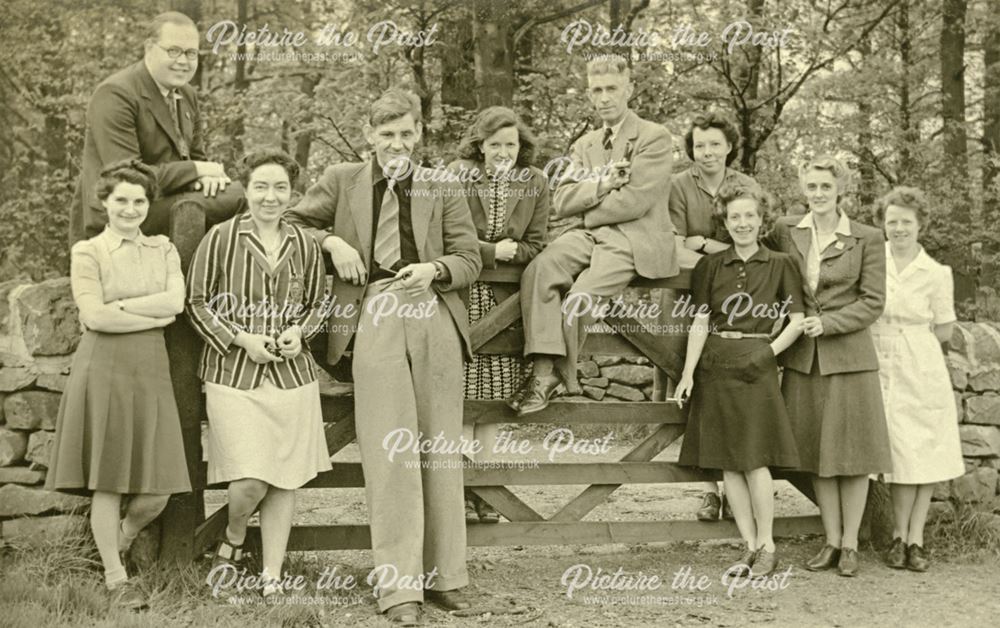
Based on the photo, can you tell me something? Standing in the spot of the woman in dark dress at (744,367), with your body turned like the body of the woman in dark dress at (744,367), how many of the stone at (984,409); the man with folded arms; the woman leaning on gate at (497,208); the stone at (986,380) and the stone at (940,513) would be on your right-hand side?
2

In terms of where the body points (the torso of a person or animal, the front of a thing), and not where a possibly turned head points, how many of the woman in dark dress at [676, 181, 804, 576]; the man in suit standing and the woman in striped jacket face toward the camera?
3

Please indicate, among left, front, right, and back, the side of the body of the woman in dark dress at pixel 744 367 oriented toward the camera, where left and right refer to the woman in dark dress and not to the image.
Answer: front

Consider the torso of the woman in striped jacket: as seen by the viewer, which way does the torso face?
toward the camera

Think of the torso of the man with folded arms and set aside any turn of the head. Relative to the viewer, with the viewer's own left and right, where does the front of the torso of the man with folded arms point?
facing the viewer and to the left of the viewer

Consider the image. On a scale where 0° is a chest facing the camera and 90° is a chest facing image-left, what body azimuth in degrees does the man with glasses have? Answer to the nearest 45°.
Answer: approximately 315°

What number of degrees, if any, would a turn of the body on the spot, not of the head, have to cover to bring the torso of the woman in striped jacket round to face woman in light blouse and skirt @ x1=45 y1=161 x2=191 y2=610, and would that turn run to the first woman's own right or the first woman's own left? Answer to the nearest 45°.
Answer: approximately 90° to the first woman's own right

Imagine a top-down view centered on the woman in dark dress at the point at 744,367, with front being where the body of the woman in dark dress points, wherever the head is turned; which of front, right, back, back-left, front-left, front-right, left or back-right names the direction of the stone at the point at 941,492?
back-left

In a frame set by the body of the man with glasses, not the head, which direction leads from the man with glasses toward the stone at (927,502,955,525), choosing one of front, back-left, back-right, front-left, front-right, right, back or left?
front-left

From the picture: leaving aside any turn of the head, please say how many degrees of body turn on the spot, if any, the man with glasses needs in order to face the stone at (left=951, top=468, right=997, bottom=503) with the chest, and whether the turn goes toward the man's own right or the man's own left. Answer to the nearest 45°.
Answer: approximately 45° to the man's own left

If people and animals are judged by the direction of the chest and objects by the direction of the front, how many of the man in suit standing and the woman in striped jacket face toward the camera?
2

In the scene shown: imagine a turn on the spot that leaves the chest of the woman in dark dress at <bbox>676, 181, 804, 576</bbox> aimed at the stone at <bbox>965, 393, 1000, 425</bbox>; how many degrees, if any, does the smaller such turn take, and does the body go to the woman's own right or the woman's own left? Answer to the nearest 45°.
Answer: approximately 135° to the woman's own left

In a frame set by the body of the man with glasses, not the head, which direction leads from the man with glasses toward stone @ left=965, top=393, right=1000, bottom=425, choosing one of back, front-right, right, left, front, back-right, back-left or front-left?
front-left
